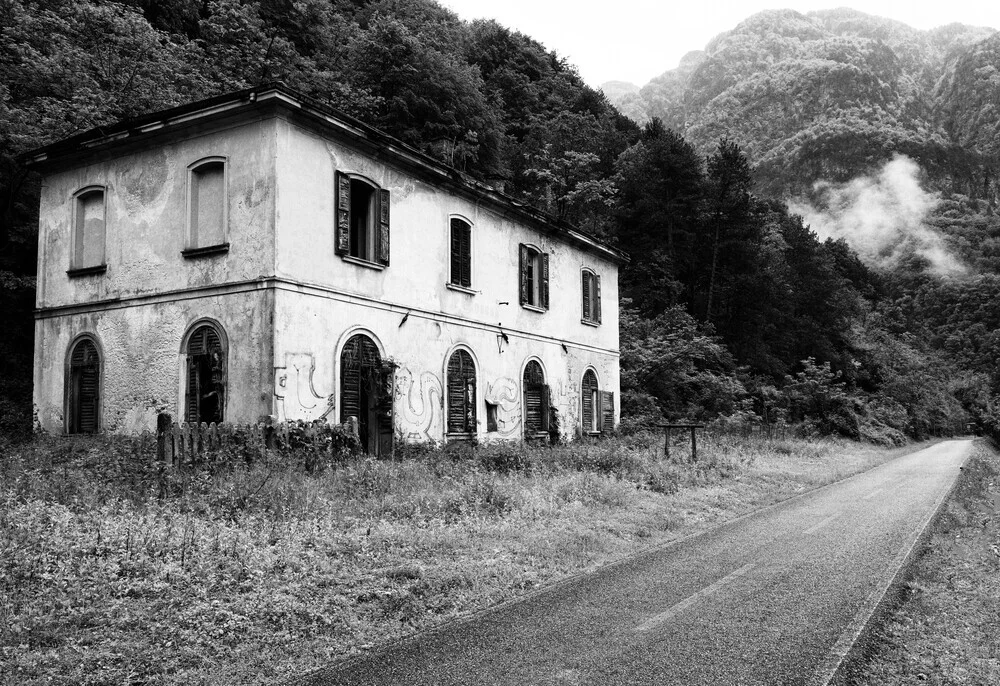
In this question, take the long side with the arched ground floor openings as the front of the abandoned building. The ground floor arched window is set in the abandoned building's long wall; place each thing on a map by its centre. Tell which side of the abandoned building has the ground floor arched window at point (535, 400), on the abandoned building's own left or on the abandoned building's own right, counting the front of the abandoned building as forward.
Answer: on the abandoned building's own left

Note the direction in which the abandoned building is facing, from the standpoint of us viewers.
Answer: facing the viewer and to the right of the viewer

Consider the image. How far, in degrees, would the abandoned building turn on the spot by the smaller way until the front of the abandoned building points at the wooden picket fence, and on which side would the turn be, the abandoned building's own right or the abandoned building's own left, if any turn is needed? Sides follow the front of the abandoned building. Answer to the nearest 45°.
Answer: approximately 45° to the abandoned building's own right
